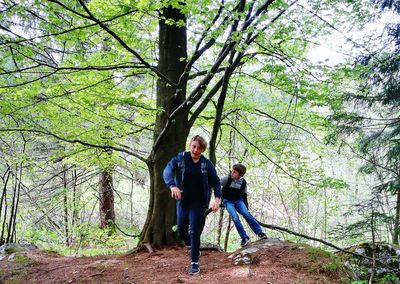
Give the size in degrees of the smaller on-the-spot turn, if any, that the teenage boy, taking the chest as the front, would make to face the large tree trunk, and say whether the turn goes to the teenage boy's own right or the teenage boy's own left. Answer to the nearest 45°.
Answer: approximately 180°

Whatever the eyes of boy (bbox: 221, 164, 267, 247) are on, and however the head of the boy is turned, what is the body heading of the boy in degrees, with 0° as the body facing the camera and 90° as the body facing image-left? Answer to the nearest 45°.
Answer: approximately 0°

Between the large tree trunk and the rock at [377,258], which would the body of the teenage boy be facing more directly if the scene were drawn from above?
the rock

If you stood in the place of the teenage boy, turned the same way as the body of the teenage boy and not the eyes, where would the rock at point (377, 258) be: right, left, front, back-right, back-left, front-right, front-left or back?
left

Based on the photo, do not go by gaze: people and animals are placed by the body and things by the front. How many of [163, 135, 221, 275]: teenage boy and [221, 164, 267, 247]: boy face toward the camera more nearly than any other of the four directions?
2

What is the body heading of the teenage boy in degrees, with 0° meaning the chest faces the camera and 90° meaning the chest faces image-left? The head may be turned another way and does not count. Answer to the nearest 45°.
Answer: approximately 0°

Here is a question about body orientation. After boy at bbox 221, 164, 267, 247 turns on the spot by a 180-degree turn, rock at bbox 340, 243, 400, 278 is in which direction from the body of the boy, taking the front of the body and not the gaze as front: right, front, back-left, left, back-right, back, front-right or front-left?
back-right

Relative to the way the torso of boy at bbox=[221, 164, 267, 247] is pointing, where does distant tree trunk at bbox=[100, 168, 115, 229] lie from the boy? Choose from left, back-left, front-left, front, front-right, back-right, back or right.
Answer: back-right

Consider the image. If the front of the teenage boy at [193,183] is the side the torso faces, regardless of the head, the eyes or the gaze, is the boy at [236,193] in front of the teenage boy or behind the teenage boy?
behind
